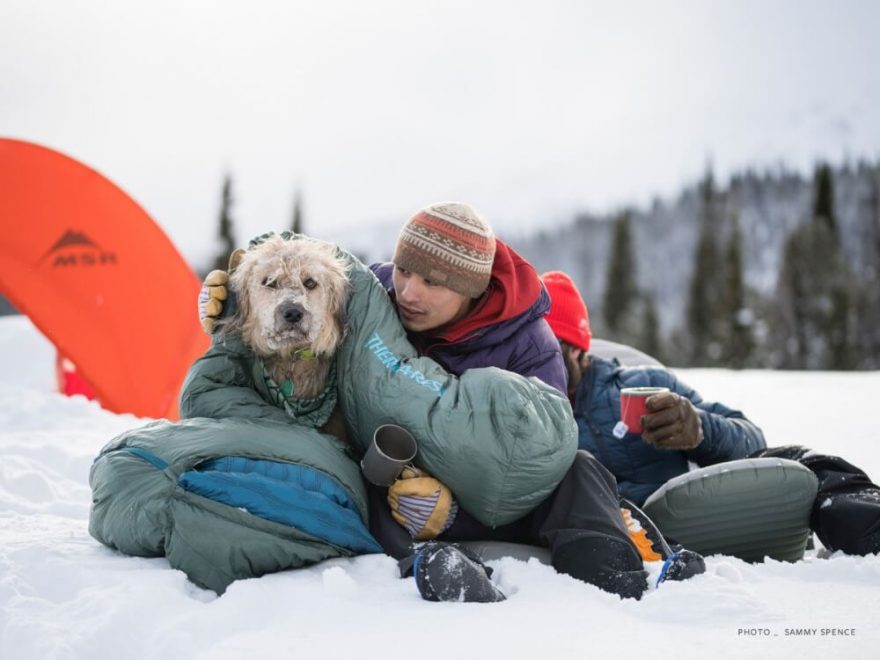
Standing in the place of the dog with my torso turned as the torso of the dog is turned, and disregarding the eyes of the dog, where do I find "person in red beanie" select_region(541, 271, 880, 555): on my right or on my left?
on my left

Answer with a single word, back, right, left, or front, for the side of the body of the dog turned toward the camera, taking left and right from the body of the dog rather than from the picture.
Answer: front

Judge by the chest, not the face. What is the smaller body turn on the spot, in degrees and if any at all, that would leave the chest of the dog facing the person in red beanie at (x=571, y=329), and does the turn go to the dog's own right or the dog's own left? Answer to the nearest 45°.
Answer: approximately 135° to the dog's own left

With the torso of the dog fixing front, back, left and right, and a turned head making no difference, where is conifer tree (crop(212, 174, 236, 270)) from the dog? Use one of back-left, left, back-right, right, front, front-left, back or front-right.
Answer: back

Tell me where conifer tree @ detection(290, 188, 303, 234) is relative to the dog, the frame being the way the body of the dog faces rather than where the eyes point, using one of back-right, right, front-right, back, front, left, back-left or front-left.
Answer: back

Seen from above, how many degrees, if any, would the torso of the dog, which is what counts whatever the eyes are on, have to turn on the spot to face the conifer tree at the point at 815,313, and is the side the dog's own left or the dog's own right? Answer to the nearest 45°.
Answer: approximately 135° to the dog's own left

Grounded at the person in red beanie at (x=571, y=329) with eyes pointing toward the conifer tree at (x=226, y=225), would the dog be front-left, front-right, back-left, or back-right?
back-left
